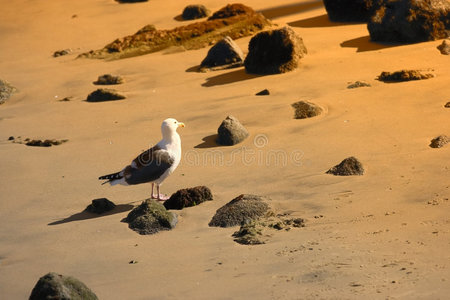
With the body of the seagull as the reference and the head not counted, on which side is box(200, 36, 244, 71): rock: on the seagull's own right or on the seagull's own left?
on the seagull's own left

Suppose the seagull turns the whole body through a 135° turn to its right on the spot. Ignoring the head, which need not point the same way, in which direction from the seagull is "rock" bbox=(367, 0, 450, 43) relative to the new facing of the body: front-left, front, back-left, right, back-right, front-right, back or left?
back

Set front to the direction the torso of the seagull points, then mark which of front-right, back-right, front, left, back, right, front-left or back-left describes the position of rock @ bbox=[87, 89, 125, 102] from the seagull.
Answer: left

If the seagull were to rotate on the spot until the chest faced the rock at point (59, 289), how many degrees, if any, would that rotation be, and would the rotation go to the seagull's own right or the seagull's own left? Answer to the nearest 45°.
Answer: approximately 90° to the seagull's own right

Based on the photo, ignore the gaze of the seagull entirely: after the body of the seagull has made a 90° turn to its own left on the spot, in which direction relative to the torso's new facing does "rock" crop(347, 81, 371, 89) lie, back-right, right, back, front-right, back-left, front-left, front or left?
front-right

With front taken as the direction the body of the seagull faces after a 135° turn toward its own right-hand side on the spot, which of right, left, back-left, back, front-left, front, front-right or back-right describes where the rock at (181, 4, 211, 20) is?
back-right

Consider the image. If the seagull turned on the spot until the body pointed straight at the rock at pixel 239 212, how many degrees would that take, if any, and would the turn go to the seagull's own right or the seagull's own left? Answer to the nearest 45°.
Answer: approximately 45° to the seagull's own right

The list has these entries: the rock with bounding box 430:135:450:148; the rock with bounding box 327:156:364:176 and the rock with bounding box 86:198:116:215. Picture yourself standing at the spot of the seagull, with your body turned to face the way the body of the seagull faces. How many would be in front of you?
2

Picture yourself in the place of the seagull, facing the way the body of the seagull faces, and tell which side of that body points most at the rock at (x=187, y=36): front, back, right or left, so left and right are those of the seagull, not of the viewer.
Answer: left

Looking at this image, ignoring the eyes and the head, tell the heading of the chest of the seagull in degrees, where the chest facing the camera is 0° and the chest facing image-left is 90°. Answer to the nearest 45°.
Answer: approximately 270°

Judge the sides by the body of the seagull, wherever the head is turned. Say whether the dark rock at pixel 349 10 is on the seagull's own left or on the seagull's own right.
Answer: on the seagull's own left

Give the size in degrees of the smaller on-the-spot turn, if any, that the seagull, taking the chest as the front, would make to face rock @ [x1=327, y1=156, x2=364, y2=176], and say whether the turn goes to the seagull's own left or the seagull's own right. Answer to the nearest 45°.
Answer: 0° — it already faces it

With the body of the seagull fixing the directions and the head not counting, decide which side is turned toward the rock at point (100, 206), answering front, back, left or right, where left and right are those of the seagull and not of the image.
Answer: back

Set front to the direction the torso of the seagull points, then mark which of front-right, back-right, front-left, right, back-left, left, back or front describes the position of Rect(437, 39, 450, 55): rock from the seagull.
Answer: front-left

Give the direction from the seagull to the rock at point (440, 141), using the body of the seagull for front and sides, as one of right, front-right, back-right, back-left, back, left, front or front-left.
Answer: front

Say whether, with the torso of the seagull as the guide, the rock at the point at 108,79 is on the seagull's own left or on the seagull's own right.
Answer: on the seagull's own left
